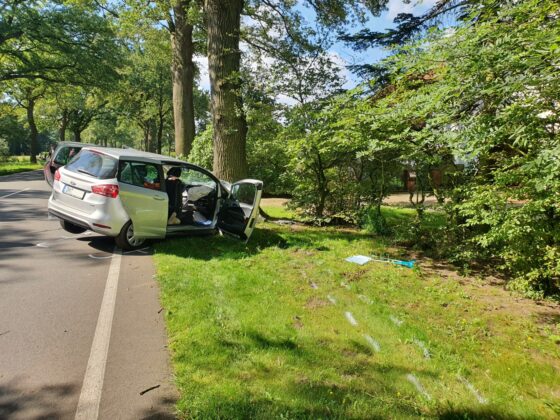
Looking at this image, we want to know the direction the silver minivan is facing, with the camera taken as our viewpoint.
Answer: facing away from the viewer and to the right of the viewer

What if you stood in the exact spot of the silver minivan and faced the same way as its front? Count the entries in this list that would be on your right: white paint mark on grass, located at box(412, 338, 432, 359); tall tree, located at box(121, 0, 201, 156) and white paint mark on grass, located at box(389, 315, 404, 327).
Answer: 2

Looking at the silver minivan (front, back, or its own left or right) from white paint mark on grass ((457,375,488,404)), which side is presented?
right

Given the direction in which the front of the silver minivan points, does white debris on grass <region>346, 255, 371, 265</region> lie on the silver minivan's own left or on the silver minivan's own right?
on the silver minivan's own right

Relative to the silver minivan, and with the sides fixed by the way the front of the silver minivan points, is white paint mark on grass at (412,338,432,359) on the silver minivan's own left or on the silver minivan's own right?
on the silver minivan's own right

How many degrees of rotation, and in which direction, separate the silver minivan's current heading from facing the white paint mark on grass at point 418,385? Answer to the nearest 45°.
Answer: approximately 90° to its right

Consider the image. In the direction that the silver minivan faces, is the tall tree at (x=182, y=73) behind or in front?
in front

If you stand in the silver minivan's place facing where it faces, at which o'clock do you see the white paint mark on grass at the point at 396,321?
The white paint mark on grass is roughly at 3 o'clock from the silver minivan.

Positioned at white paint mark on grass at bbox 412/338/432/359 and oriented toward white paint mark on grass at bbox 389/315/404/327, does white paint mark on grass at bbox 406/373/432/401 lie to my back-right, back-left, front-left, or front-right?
back-left

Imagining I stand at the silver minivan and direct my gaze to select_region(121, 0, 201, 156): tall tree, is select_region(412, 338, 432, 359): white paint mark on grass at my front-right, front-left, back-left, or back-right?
back-right

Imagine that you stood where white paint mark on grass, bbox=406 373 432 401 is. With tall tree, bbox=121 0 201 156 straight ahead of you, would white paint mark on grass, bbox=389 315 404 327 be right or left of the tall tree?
right
